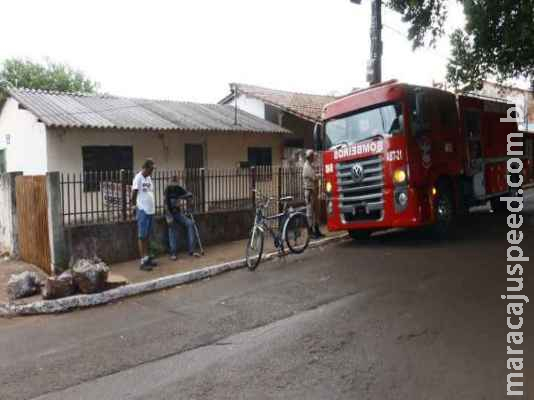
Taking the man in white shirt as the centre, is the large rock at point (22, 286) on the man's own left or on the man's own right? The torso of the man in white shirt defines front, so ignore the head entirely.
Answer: on the man's own right

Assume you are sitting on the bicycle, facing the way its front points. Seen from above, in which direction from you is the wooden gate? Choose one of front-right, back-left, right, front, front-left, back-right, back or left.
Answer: front-right

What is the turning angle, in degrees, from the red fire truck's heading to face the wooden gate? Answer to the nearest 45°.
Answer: approximately 45° to its right

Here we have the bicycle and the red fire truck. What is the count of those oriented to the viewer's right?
0

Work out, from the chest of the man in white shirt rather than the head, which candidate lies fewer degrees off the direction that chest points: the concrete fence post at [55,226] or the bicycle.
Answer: the bicycle

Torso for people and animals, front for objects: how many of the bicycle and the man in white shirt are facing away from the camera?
0

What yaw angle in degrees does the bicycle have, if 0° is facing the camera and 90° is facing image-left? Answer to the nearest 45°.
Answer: approximately 45°

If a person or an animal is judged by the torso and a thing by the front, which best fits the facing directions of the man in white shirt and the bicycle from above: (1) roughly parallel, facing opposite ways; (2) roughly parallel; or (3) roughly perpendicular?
roughly perpendicular
